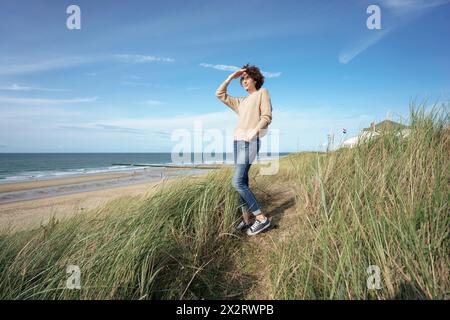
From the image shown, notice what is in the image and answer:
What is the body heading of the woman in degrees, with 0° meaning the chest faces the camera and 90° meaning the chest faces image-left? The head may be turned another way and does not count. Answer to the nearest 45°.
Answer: approximately 45°

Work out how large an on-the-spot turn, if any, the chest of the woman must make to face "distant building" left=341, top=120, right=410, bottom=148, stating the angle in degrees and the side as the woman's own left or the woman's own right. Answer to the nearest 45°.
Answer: approximately 180°
